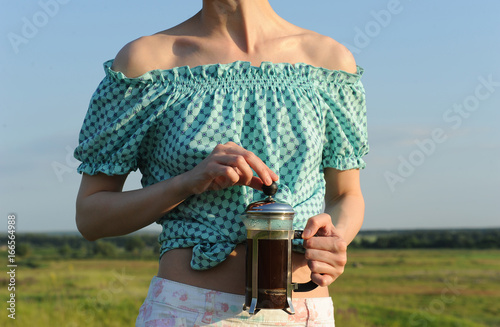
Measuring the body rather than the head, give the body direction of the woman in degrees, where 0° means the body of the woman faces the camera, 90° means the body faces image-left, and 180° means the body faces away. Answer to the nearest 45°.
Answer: approximately 0°
